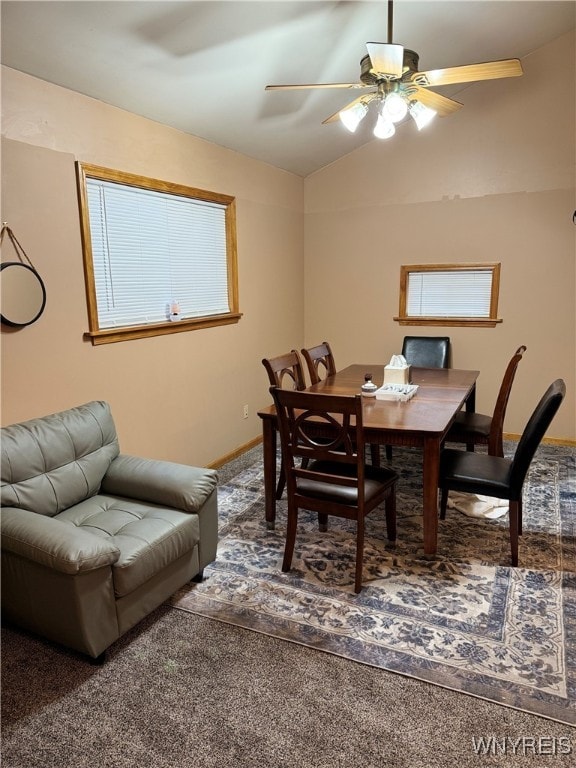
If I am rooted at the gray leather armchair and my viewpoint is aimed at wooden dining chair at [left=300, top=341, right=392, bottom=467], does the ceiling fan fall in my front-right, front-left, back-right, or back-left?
front-right

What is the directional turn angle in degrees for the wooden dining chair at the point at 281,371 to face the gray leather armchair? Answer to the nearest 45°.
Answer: approximately 90° to its right

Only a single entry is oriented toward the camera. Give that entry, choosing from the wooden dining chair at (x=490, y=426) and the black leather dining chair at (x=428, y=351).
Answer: the black leather dining chair at (x=428, y=351)

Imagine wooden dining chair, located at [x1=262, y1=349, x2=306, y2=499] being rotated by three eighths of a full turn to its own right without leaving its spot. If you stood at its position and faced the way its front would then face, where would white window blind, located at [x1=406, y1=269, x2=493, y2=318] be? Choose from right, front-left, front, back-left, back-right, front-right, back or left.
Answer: back-right

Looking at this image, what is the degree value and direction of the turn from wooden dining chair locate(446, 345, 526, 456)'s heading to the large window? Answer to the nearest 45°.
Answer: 0° — it already faces it

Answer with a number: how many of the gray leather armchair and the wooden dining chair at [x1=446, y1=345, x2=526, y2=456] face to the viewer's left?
1

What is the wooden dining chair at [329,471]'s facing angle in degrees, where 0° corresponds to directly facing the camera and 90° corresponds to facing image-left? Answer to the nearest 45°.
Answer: approximately 225°

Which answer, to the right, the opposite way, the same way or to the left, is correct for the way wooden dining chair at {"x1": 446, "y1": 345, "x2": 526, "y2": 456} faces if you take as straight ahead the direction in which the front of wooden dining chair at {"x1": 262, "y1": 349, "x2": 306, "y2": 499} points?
the opposite way

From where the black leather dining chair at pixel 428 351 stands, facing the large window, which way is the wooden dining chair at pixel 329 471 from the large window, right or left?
left

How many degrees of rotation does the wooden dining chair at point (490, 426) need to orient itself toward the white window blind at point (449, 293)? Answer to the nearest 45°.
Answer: approximately 90° to its right

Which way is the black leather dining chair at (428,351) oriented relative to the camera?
toward the camera

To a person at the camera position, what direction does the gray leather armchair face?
facing the viewer and to the right of the viewer

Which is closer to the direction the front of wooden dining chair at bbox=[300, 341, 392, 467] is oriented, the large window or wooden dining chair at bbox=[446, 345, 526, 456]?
the wooden dining chair

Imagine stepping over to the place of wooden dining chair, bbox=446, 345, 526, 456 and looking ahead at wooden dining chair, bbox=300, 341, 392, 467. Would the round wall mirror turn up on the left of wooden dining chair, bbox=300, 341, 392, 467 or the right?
left

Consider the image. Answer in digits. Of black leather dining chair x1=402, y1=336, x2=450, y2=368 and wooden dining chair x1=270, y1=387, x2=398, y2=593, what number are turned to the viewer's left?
0

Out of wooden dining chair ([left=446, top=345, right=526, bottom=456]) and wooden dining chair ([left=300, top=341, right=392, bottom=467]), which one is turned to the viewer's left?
wooden dining chair ([left=446, top=345, right=526, bottom=456])

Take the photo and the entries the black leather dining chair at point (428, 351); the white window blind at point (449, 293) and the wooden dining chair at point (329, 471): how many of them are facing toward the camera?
2

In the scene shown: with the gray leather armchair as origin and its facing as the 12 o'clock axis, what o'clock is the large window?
The large window is roughly at 8 o'clock from the gray leather armchair.
